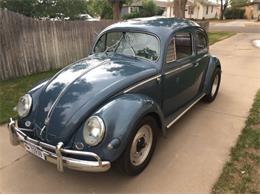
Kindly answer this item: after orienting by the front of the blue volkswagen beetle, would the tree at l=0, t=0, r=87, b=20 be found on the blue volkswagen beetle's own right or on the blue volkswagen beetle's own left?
on the blue volkswagen beetle's own right

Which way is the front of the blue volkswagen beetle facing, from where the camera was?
facing the viewer and to the left of the viewer

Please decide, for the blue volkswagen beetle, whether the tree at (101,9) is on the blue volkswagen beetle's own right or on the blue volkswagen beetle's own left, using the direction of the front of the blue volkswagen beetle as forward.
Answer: on the blue volkswagen beetle's own right

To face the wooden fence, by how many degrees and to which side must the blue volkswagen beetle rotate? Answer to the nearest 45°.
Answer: approximately 90° to its right
